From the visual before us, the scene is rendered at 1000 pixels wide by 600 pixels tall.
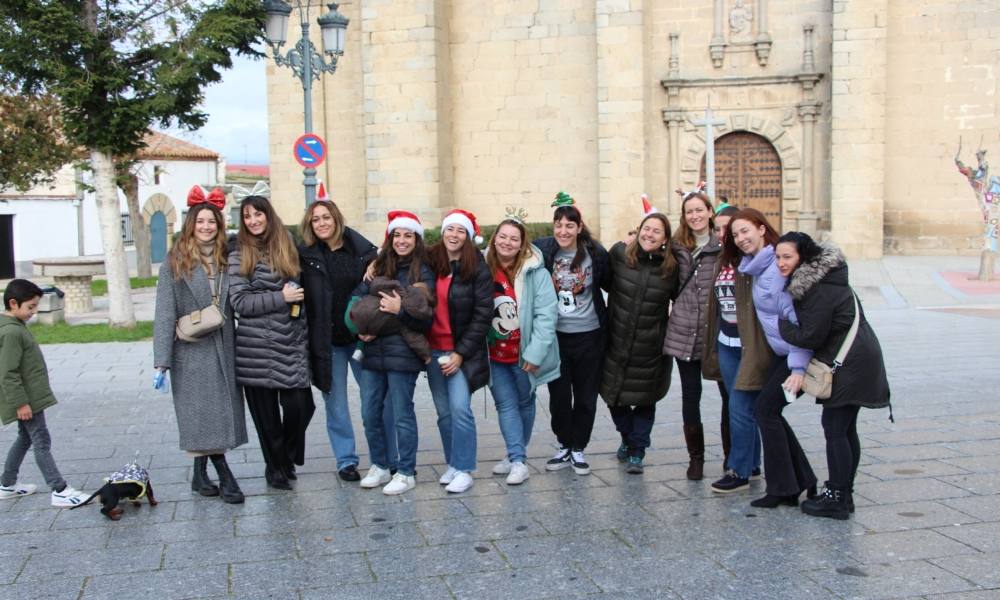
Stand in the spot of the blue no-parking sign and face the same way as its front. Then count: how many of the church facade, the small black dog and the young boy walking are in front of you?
2

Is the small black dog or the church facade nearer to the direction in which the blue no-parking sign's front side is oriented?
the small black dog

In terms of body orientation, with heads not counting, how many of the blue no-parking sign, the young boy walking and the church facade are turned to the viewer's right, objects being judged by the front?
1

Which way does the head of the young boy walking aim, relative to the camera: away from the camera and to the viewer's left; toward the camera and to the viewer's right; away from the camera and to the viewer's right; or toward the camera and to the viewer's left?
toward the camera and to the viewer's right

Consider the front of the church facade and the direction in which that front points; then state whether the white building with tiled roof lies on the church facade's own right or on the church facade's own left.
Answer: on the church facade's own right

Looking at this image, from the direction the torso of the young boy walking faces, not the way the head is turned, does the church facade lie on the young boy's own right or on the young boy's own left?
on the young boy's own left

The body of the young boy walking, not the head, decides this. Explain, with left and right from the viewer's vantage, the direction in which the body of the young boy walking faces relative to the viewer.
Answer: facing to the right of the viewer

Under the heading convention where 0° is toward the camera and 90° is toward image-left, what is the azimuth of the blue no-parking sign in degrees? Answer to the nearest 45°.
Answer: approximately 0°

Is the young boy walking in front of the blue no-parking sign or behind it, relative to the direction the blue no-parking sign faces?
in front

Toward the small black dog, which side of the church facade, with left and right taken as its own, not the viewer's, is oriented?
front

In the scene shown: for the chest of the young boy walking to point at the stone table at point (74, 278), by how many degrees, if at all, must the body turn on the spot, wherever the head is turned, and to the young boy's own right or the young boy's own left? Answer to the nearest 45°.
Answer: approximately 90° to the young boy's own left

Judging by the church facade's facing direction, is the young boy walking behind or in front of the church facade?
in front

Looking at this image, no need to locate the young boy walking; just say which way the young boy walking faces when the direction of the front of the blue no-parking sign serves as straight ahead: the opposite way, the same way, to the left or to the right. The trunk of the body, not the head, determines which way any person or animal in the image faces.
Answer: to the left
